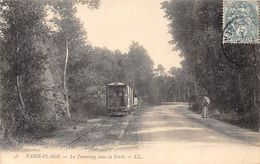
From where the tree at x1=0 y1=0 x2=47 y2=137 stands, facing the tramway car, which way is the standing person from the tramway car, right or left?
right
